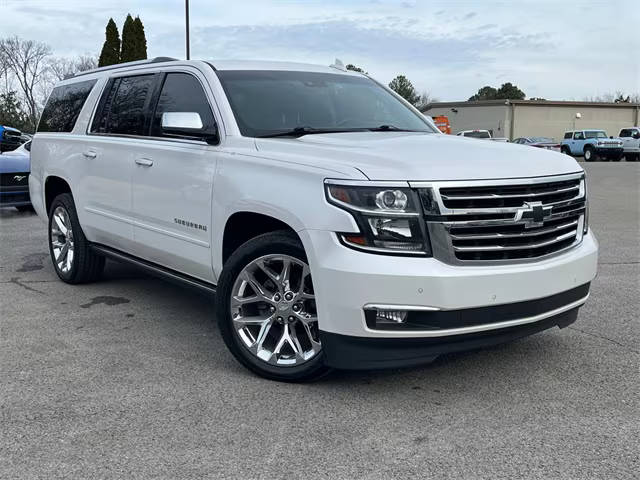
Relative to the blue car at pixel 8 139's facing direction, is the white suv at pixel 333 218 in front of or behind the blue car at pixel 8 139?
in front

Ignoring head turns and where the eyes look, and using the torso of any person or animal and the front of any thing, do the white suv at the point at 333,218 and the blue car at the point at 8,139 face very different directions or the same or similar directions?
same or similar directions

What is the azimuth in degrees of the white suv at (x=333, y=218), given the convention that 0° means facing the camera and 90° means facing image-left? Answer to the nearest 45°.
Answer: approximately 315°

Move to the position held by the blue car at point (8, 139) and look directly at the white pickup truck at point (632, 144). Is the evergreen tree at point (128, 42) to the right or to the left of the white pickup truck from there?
left

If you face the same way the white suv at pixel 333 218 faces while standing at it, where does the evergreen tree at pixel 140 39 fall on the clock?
The evergreen tree is roughly at 7 o'clock from the white suv.

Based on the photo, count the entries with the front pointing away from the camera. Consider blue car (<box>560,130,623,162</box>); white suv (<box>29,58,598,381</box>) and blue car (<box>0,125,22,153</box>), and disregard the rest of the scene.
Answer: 0

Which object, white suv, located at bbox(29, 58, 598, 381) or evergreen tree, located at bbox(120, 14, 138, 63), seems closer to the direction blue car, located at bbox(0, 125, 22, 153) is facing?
the white suv

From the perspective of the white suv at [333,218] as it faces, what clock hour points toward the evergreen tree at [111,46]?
The evergreen tree is roughly at 7 o'clock from the white suv.

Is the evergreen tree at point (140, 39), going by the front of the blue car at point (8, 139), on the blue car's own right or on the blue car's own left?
on the blue car's own left

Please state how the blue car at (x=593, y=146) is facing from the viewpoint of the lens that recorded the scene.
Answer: facing the viewer and to the right of the viewer

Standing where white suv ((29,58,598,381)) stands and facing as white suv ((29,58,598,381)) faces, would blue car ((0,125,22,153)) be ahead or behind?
behind
